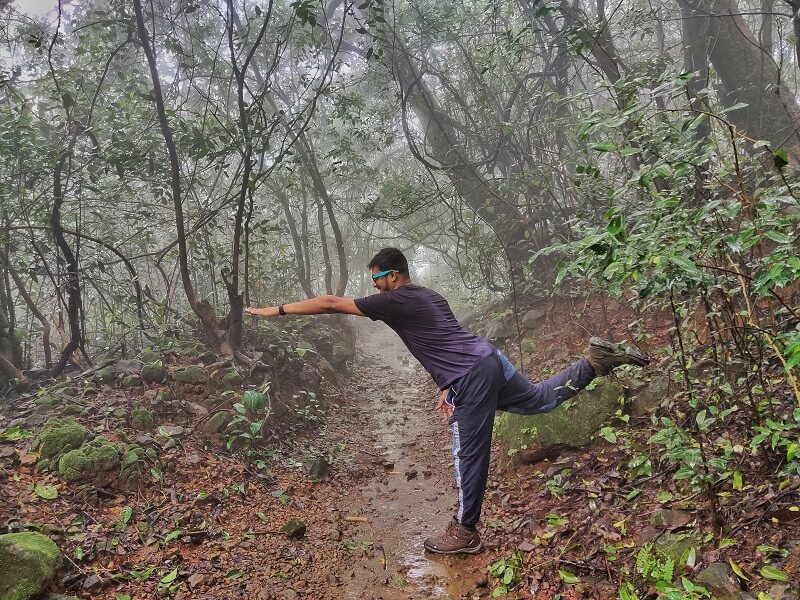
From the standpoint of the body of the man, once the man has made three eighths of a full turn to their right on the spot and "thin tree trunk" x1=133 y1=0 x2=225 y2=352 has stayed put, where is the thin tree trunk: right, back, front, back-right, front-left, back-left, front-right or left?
left

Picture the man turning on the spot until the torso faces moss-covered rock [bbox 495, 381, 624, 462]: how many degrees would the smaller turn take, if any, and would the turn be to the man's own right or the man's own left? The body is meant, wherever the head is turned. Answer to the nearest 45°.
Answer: approximately 135° to the man's own right

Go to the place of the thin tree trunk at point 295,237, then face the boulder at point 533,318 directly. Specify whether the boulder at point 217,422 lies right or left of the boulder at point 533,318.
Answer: right

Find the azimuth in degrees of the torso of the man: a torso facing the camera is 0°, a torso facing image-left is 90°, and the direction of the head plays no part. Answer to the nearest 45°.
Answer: approximately 90°

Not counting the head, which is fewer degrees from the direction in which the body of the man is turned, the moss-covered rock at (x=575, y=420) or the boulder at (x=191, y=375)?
the boulder

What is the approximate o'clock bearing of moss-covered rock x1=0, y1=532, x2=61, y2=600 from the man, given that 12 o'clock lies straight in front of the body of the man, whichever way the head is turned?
The moss-covered rock is roughly at 11 o'clock from the man.

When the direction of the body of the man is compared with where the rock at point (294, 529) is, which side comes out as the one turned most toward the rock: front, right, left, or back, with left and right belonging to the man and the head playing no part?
front

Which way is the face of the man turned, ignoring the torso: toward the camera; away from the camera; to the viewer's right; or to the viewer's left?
to the viewer's left

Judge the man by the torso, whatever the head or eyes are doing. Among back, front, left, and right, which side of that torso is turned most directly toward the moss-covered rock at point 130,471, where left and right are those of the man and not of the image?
front

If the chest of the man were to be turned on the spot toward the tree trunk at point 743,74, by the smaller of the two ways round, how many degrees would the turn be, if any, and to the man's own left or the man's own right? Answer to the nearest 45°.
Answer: approximately 135° to the man's own right
